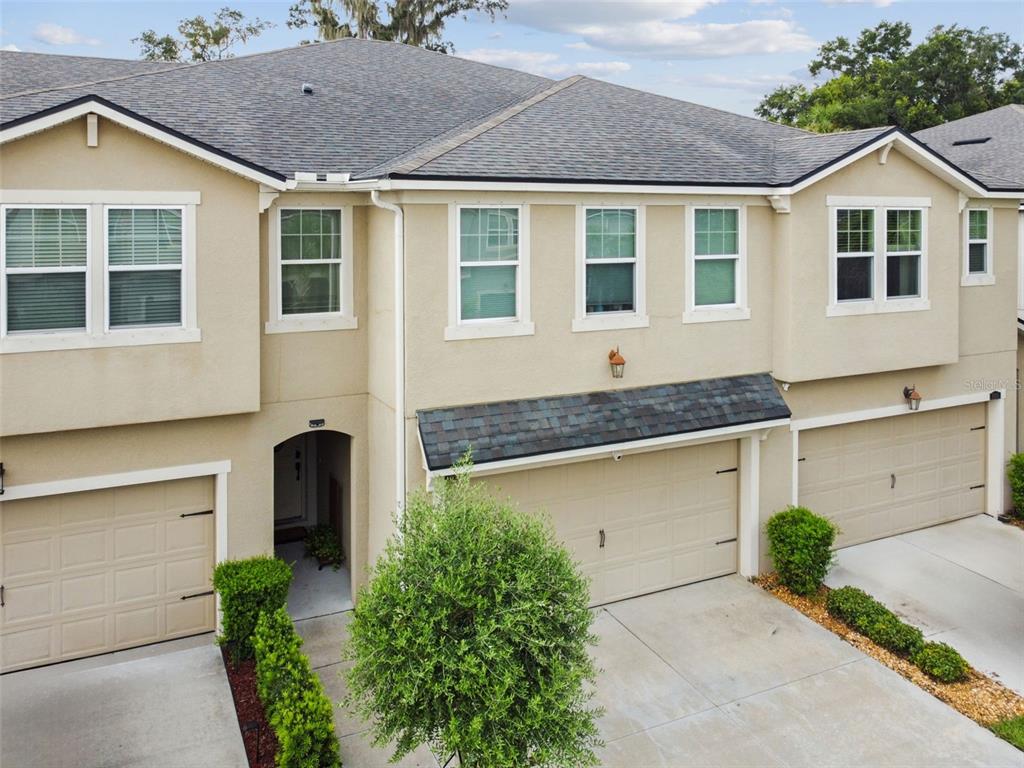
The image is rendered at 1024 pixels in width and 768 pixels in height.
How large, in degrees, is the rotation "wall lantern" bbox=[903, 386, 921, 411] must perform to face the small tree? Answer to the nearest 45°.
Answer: approximately 45° to its right

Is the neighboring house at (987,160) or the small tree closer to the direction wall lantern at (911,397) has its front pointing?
the small tree

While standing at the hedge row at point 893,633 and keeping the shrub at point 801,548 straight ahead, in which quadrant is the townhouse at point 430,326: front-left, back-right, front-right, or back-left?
front-left

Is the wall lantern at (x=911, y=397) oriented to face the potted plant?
no

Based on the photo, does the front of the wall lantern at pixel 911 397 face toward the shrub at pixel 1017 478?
no

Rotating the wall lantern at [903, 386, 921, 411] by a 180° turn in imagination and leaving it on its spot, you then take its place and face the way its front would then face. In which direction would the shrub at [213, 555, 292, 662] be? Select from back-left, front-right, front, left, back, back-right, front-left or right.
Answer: left

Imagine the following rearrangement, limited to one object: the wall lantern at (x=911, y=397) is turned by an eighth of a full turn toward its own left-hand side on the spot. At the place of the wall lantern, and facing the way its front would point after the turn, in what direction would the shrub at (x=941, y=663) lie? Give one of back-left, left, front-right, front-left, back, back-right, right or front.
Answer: right

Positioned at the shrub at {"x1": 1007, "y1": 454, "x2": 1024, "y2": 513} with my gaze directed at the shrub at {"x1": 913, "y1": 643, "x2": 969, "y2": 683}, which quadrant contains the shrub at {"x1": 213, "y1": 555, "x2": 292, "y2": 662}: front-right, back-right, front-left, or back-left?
front-right

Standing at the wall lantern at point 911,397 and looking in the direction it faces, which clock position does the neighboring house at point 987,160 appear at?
The neighboring house is roughly at 8 o'clock from the wall lantern.

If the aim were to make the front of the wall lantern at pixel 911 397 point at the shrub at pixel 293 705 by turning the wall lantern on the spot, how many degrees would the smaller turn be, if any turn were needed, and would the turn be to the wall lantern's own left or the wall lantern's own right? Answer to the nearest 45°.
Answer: approximately 90° to the wall lantern's own right

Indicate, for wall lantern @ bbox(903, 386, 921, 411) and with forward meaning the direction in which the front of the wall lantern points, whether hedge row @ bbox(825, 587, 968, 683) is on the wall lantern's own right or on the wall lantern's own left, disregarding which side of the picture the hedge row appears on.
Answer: on the wall lantern's own right

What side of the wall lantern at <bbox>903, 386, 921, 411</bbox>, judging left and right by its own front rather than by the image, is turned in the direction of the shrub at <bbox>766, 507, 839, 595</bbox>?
right

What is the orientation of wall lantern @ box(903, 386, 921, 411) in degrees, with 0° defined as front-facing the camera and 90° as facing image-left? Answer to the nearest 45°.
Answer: approximately 315°
